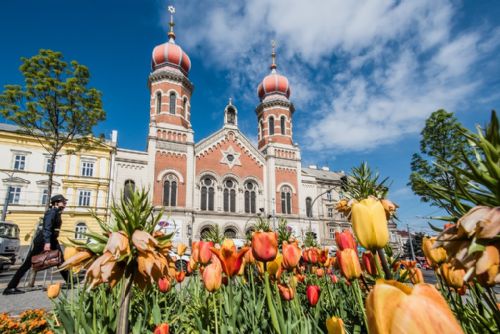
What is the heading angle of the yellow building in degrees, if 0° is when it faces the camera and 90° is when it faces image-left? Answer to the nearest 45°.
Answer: approximately 0°

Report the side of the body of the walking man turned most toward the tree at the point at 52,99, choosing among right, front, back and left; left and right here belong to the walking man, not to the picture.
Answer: left

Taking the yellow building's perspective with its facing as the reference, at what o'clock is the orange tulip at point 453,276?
The orange tulip is roughly at 12 o'clock from the yellow building.

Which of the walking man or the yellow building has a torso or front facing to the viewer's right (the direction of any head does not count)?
the walking man

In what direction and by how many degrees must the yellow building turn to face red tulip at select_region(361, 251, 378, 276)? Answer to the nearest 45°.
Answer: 0° — it already faces it

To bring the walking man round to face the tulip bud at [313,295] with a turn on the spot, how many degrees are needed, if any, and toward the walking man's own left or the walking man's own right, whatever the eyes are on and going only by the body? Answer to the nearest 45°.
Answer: approximately 90° to the walking man's own right

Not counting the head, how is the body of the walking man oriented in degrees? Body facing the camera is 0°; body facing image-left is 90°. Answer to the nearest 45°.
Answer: approximately 270°

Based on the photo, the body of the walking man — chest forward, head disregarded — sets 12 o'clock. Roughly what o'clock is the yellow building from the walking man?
The yellow building is roughly at 9 o'clock from the walking man.
